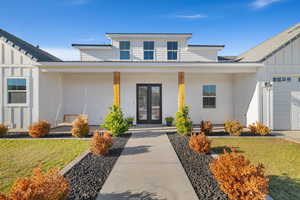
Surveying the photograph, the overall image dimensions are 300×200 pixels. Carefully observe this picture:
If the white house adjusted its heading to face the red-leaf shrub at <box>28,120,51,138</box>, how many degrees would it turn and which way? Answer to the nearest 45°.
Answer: approximately 45° to its right

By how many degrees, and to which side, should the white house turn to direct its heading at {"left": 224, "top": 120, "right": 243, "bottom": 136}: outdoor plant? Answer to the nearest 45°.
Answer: approximately 45° to its left

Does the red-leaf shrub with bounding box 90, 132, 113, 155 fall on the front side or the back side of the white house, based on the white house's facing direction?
on the front side

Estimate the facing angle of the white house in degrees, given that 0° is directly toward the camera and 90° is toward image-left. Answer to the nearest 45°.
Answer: approximately 0°
